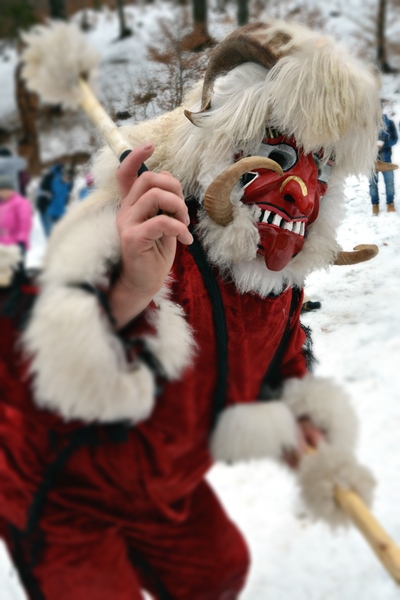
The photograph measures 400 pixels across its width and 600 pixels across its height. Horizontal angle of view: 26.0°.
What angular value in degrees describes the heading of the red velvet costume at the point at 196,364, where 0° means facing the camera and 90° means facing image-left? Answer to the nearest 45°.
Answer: approximately 315°
